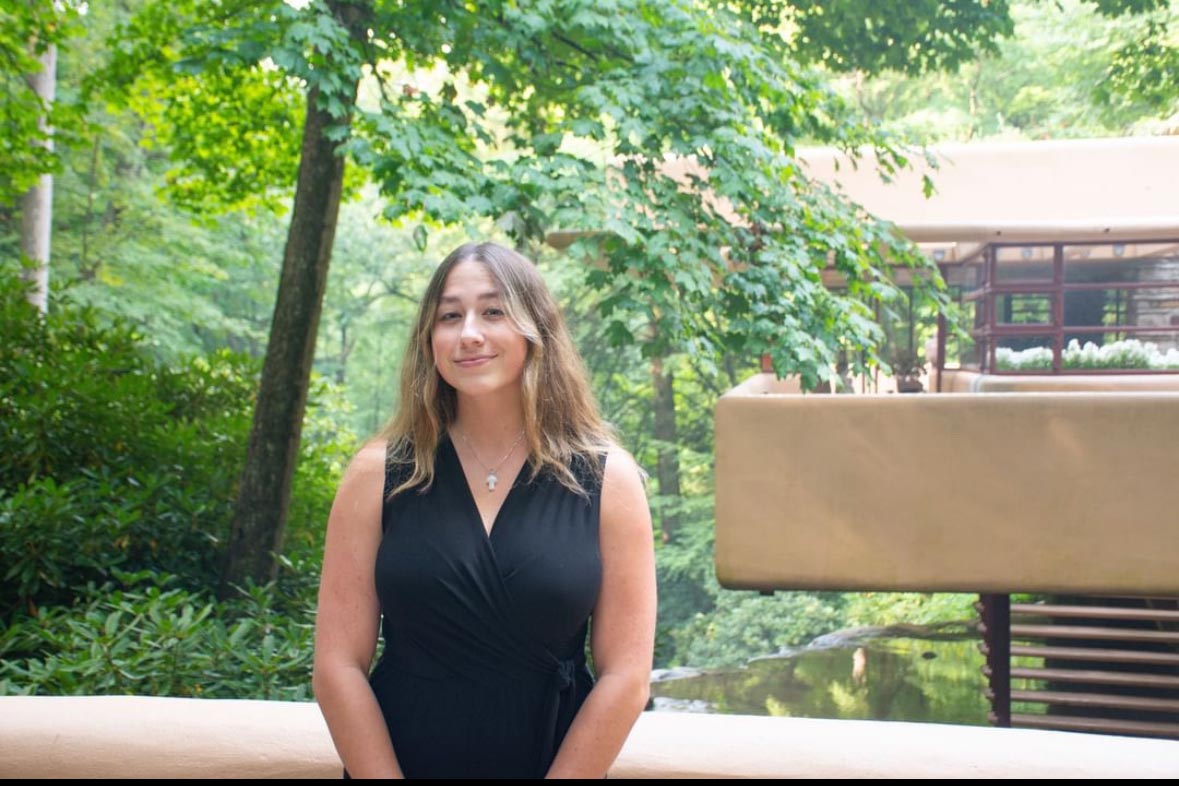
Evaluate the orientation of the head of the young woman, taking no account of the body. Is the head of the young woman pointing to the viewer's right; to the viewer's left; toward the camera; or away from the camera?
toward the camera

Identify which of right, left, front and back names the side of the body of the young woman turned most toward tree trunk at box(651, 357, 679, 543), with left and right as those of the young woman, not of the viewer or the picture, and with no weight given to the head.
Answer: back

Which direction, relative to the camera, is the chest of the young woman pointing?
toward the camera
